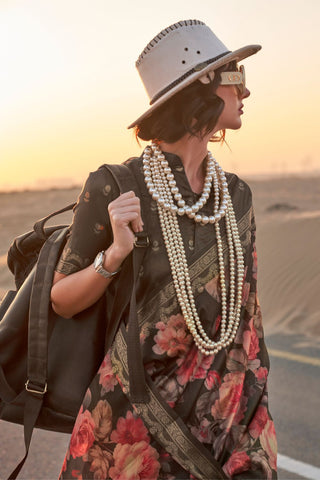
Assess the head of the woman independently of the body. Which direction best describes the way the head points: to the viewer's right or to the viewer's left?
to the viewer's right

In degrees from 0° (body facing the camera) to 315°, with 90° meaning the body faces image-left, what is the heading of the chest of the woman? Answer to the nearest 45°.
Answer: approximately 315°
